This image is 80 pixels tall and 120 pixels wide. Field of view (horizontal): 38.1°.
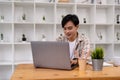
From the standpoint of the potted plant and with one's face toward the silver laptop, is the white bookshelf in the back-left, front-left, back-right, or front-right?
front-right

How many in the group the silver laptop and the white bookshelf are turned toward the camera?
1

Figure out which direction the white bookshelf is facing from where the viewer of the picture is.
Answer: facing the viewer

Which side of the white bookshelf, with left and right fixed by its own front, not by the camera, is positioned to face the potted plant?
front

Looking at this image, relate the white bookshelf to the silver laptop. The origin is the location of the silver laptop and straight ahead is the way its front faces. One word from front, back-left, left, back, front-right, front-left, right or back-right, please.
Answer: front-left

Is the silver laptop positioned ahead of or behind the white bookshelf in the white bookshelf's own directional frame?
ahead

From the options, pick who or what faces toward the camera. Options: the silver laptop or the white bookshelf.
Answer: the white bookshelf

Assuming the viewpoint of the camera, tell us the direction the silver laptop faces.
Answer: facing away from the viewer and to the right of the viewer
